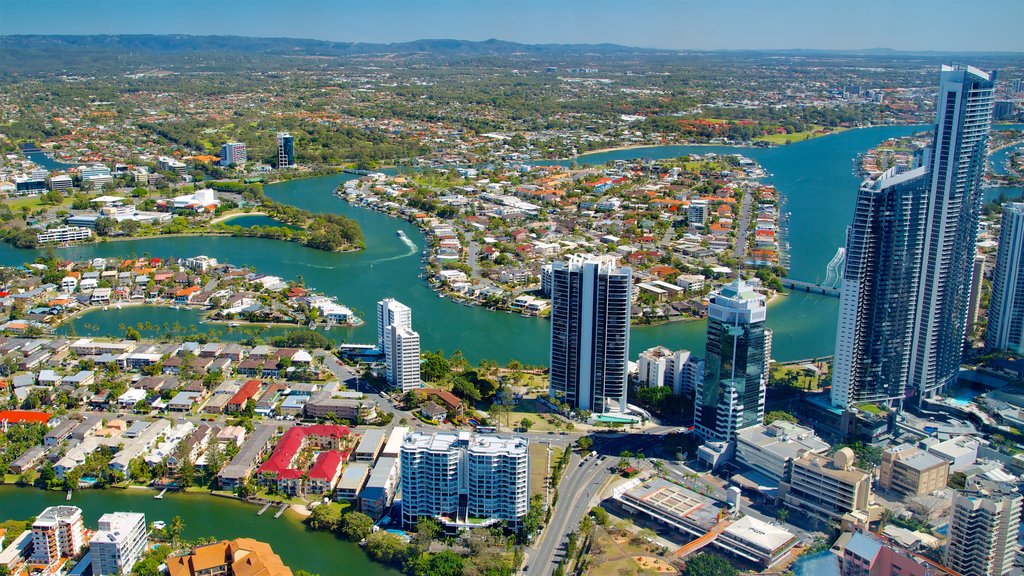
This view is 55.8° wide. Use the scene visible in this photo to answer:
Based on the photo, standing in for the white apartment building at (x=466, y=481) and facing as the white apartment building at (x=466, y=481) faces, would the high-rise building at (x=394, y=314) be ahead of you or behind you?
behind

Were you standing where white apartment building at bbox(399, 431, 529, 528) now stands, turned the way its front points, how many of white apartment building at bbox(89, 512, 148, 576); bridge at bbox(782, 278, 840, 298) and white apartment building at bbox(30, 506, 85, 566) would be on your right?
2

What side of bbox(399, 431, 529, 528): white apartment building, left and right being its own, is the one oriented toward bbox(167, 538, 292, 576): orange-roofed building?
right

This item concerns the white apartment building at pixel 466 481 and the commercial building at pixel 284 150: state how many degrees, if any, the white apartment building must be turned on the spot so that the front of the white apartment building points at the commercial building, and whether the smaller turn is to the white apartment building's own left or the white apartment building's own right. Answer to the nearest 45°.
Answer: approximately 180°

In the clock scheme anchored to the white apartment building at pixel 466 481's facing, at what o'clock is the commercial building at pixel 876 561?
The commercial building is roughly at 10 o'clock from the white apartment building.

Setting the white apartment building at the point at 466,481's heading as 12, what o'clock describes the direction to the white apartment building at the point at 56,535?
the white apartment building at the point at 56,535 is roughly at 3 o'clock from the white apartment building at the point at 466,481.

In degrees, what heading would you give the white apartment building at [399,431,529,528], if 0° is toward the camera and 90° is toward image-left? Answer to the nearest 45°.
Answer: approximately 0°

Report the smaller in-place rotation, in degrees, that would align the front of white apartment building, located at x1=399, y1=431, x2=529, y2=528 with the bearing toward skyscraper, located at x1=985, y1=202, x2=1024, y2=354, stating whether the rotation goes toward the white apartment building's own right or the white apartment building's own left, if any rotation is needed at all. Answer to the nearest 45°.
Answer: approximately 135° to the white apartment building's own left

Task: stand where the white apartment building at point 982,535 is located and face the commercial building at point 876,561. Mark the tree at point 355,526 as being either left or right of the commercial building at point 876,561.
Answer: right

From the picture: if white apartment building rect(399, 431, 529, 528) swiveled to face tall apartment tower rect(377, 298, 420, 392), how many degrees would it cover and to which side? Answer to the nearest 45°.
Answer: approximately 180°

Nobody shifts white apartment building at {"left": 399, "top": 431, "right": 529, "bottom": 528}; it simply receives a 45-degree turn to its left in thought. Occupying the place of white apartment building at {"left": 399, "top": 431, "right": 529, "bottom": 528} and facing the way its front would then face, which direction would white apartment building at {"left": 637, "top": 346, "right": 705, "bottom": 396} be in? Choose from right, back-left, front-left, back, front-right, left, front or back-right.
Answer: left

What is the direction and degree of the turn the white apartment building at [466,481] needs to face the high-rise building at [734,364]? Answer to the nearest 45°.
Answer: approximately 135° to its left

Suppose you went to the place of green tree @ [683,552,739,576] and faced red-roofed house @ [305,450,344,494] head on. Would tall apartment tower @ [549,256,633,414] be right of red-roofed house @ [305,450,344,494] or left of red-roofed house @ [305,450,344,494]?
right

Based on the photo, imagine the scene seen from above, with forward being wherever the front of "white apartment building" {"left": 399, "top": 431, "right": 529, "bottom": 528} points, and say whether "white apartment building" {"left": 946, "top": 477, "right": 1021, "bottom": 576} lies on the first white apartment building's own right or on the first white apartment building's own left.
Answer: on the first white apartment building's own left

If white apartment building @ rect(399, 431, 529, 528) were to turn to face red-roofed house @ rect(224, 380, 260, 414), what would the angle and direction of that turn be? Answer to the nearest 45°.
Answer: approximately 135° to its right

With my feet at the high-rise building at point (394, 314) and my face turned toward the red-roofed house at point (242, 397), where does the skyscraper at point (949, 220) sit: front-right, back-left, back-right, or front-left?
back-left
